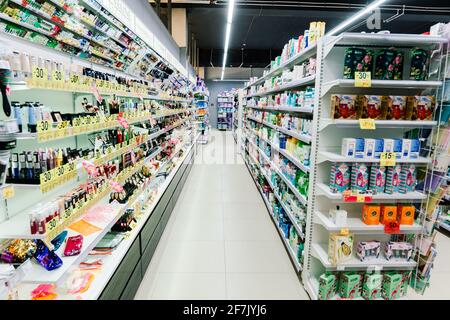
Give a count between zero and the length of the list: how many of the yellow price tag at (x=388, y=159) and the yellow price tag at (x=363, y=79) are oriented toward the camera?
2

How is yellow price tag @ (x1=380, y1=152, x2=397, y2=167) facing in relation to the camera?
toward the camera

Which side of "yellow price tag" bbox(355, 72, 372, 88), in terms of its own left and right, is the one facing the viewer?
front

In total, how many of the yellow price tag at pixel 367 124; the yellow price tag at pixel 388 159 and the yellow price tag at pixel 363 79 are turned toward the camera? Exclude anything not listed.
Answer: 3

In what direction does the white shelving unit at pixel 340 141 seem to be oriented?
toward the camera
